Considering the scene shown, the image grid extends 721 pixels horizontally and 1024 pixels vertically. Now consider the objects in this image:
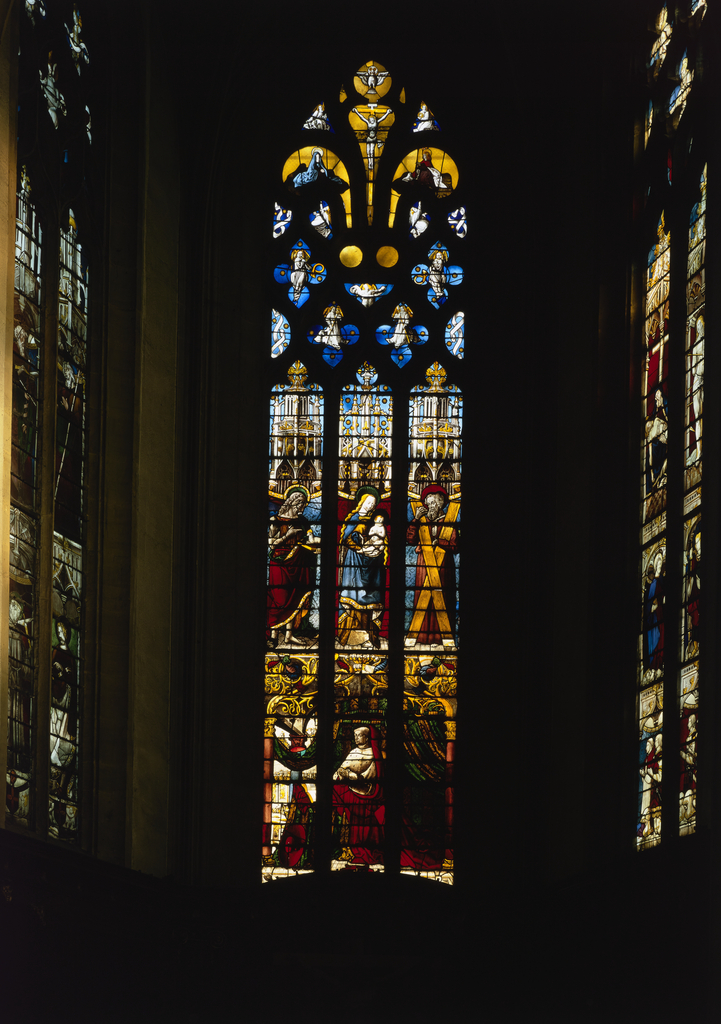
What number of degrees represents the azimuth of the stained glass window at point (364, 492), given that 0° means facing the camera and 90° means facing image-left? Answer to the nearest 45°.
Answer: approximately 0°
